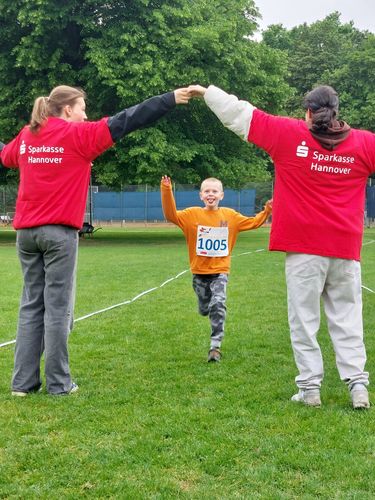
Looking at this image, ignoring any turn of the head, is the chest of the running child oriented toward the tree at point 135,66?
no

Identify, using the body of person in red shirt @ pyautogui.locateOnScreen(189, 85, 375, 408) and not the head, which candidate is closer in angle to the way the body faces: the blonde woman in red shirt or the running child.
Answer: the running child

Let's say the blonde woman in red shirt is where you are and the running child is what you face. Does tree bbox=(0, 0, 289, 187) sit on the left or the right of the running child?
left

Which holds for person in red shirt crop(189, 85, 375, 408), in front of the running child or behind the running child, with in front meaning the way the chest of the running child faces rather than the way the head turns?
in front

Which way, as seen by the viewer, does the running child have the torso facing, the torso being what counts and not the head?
toward the camera

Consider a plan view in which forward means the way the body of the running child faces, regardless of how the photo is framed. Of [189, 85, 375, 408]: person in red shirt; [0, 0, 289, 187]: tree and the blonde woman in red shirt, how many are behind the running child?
1

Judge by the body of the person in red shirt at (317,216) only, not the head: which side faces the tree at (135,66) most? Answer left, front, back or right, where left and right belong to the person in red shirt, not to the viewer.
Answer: front

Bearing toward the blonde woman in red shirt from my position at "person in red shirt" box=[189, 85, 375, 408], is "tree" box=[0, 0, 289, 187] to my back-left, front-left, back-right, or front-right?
front-right

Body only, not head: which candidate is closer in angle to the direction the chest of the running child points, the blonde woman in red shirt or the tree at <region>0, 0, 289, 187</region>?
the blonde woman in red shirt

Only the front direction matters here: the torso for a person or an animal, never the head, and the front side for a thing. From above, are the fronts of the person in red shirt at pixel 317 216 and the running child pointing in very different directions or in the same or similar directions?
very different directions

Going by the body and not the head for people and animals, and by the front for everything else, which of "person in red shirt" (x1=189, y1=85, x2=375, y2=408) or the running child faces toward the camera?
the running child

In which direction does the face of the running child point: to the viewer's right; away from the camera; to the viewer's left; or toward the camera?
toward the camera

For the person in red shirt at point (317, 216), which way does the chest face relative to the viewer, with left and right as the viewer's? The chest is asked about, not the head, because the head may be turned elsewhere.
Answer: facing away from the viewer

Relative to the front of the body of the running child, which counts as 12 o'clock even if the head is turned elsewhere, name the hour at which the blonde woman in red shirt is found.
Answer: The blonde woman in red shirt is roughly at 1 o'clock from the running child.

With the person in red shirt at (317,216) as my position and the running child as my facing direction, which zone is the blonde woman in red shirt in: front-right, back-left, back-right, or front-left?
front-left

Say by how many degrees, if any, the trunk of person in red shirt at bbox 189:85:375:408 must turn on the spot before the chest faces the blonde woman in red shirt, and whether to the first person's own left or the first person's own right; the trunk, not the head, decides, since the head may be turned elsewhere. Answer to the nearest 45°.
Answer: approximately 90° to the first person's own left

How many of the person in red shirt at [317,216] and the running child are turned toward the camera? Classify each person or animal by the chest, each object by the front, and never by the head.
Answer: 1
